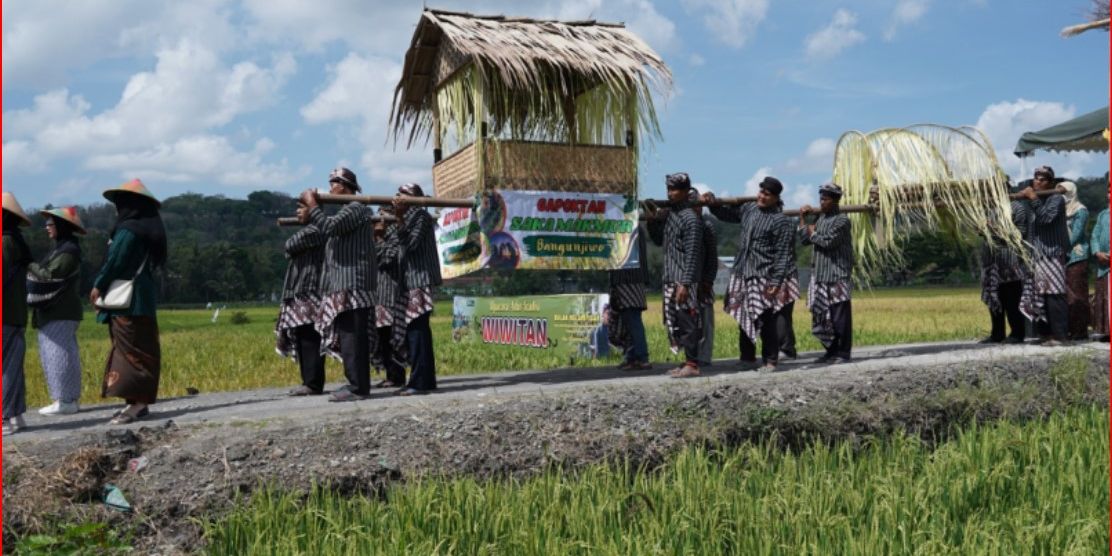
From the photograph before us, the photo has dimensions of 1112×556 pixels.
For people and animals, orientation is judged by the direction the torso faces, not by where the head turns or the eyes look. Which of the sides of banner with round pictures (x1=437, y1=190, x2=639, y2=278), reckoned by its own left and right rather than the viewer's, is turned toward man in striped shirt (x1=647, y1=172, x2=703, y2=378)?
left

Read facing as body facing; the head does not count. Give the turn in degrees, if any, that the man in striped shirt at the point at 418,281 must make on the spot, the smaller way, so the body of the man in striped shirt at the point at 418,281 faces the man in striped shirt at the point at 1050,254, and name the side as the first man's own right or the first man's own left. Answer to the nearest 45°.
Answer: approximately 180°

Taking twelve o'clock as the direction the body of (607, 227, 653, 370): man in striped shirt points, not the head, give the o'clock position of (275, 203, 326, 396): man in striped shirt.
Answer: (275, 203, 326, 396): man in striped shirt is roughly at 11 o'clock from (607, 227, 653, 370): man in striped shirt.

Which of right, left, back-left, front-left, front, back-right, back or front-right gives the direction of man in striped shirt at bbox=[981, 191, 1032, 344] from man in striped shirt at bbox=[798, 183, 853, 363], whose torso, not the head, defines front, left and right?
back-right

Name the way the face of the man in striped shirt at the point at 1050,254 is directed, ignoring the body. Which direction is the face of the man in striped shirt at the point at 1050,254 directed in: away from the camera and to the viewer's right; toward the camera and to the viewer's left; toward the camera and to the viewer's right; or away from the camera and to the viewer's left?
toward the camera and to the viewer's left

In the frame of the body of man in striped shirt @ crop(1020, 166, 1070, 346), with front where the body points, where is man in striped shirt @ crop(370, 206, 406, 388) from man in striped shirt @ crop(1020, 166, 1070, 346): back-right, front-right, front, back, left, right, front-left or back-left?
front-left

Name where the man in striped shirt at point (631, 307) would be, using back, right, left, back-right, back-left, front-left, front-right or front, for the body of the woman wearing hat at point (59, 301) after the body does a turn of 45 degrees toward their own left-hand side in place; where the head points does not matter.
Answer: back-left

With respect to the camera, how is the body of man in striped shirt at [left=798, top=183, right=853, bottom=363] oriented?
to the viewer's left

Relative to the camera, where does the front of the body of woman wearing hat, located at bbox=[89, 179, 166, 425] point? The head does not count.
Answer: to the viewer's left

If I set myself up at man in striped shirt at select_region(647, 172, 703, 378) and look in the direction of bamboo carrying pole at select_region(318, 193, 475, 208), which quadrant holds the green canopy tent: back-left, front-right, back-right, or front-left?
back-right

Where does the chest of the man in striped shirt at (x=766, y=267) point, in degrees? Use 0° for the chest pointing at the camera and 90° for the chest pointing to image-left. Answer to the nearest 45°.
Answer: approximately 45°

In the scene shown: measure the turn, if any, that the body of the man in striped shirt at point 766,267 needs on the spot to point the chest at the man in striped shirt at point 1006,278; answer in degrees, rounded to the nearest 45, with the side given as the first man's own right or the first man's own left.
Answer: approximately 180°

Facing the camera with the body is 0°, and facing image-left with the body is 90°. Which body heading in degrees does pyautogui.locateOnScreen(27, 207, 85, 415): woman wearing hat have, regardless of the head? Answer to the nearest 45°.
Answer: approximately 90°

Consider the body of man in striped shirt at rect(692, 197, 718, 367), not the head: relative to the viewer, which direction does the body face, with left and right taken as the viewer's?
facing to the left of the viewer

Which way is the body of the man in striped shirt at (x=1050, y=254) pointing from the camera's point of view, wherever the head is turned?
to the viewer's left

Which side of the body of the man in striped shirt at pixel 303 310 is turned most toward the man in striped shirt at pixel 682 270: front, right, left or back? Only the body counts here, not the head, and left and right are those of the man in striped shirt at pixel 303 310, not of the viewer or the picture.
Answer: back

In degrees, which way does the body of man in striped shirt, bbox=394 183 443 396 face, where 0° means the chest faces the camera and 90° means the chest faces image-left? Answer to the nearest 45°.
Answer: approximately 90°

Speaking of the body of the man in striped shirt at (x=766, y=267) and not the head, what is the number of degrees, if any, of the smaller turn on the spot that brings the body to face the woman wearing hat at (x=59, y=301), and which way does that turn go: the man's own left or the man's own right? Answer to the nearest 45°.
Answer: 0° — they already face them

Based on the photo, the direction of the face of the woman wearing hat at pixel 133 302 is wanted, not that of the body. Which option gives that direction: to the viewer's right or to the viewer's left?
to the viewer's left

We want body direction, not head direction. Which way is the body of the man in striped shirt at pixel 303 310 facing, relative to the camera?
to the viewer's left
